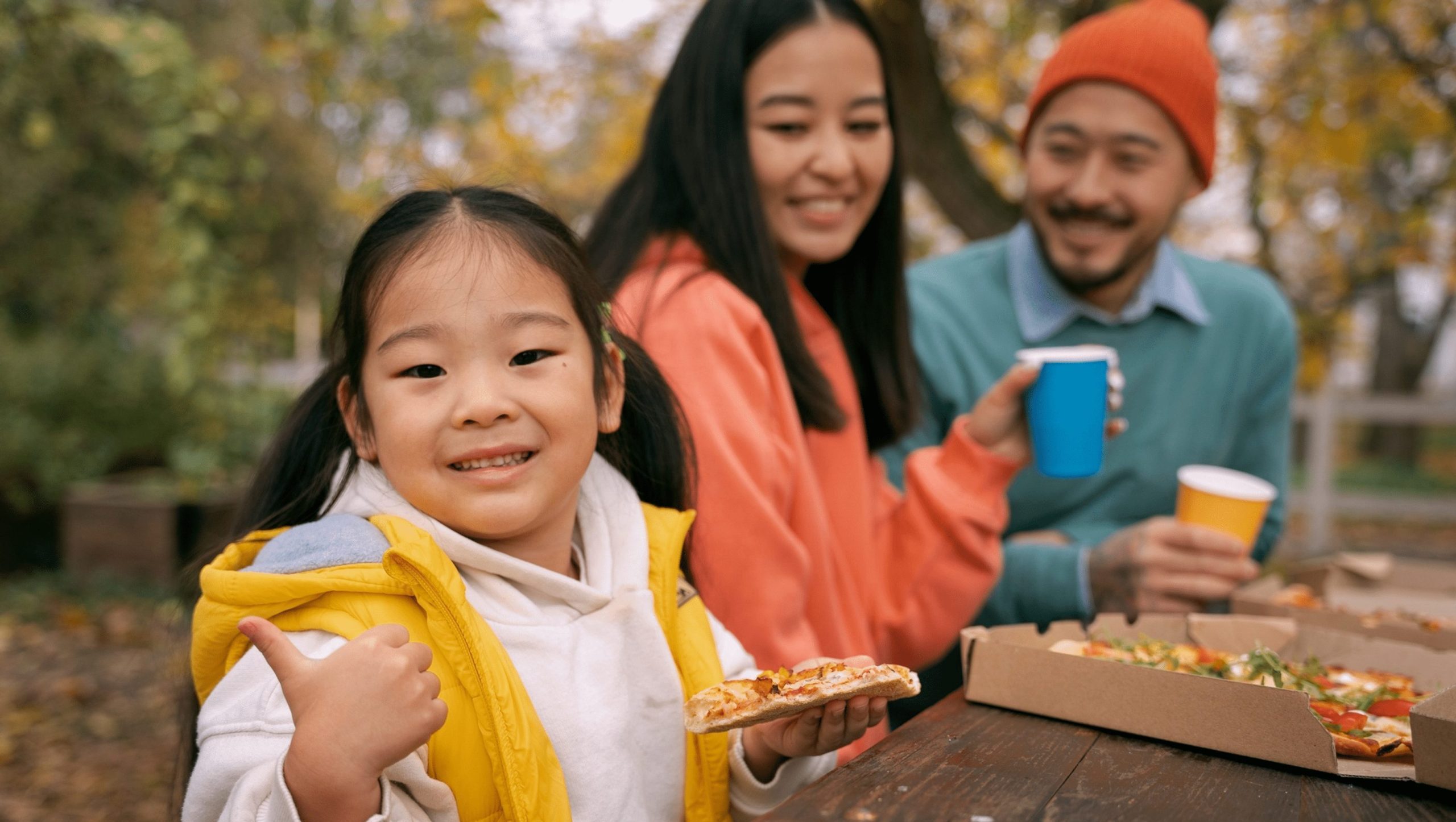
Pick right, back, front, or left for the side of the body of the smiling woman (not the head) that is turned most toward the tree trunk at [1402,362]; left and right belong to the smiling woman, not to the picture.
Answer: left

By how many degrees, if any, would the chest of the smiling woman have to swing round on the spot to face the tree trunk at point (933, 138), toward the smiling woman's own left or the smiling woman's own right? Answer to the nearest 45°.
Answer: approximately 135° to the smiling woman's own left

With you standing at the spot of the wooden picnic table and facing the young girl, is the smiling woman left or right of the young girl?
right

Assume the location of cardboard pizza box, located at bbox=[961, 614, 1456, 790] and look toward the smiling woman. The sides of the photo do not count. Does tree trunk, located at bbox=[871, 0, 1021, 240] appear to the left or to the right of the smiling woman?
right

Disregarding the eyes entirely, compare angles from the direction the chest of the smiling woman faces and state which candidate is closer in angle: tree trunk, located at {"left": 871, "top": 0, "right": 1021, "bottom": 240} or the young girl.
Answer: the young girl

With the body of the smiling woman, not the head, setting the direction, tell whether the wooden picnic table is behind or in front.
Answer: in front

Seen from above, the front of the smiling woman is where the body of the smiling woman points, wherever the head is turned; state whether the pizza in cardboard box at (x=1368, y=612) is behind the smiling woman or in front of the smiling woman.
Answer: in front

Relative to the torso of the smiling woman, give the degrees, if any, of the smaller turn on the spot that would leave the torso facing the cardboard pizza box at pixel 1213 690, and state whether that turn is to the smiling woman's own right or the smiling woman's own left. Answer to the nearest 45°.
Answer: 0° — they already face it

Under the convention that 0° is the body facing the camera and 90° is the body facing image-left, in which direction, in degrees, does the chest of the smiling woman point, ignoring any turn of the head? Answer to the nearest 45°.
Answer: approximately 315°

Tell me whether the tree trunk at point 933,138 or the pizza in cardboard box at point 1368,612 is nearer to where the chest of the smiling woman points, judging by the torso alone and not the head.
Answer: the pizza in cardboard box

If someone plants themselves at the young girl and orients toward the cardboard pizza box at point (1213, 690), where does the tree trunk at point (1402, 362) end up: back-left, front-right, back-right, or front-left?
front-left
